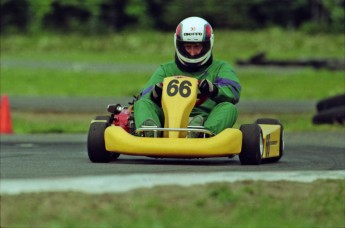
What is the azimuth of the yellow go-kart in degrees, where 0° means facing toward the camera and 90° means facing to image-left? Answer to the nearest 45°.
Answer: approximately 0°

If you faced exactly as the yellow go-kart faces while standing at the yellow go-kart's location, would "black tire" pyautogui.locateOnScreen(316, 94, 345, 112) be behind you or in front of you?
behind
